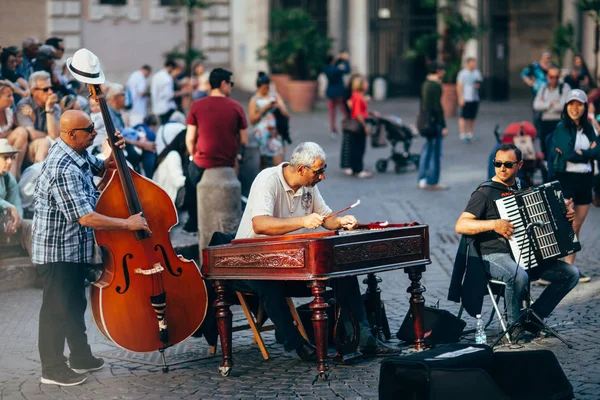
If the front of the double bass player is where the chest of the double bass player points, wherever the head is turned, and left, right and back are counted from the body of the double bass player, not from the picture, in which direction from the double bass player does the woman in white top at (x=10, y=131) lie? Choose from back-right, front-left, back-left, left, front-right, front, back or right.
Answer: left

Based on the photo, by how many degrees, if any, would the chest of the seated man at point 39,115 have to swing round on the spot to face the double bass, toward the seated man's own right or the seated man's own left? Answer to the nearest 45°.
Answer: approximately 45° to the seated man's own right

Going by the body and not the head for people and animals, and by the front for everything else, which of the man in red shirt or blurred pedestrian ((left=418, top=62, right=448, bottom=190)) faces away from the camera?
the man in red shirt

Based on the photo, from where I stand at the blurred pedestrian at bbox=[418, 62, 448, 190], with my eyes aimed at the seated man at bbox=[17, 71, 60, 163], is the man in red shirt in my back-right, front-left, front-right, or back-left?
front-left

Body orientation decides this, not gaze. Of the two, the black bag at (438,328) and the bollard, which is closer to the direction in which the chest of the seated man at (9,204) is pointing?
the black bag

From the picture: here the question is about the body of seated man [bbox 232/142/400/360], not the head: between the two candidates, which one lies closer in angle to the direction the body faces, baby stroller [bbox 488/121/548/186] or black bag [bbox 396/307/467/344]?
the black bag

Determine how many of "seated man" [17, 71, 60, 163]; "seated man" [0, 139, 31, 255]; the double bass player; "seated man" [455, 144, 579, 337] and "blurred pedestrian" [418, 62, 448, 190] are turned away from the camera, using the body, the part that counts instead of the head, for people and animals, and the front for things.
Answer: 0

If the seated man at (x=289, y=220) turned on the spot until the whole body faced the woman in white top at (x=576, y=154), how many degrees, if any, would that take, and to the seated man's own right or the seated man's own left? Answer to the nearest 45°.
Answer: approximately 90° to the seated man's own left

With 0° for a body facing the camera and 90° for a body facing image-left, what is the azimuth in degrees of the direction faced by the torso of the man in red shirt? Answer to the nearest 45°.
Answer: approximately 180°

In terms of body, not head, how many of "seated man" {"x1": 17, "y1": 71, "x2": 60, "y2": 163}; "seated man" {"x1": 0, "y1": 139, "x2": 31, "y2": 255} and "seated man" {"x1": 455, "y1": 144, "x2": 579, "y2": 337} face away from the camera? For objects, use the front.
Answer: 0

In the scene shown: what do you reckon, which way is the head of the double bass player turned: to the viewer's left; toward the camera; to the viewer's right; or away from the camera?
to the viewer's right

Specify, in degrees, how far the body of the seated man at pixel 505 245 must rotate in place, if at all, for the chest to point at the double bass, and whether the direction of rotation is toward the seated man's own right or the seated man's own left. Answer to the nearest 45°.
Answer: approximately 90° to the seated man's own right

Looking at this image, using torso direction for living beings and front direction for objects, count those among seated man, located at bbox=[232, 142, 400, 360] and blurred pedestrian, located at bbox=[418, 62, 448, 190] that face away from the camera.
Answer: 0

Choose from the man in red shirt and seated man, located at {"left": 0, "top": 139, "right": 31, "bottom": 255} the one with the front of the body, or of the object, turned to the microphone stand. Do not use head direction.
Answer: the seated man

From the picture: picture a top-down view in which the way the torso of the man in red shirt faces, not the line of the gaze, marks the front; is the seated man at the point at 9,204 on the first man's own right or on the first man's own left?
on the first man's own left

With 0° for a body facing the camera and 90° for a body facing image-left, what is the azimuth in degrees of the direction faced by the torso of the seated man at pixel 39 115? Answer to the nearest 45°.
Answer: approximately 315°

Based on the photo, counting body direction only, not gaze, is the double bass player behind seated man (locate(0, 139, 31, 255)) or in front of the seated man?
in front

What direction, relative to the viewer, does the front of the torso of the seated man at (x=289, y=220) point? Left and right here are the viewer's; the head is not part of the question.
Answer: facing the viewer and to the right of the viewer

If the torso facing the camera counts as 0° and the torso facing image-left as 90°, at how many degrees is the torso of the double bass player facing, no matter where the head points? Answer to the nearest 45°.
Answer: approximately 270°

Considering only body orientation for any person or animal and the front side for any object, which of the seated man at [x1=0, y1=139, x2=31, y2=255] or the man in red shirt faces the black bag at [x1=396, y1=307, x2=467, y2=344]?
the seated man
